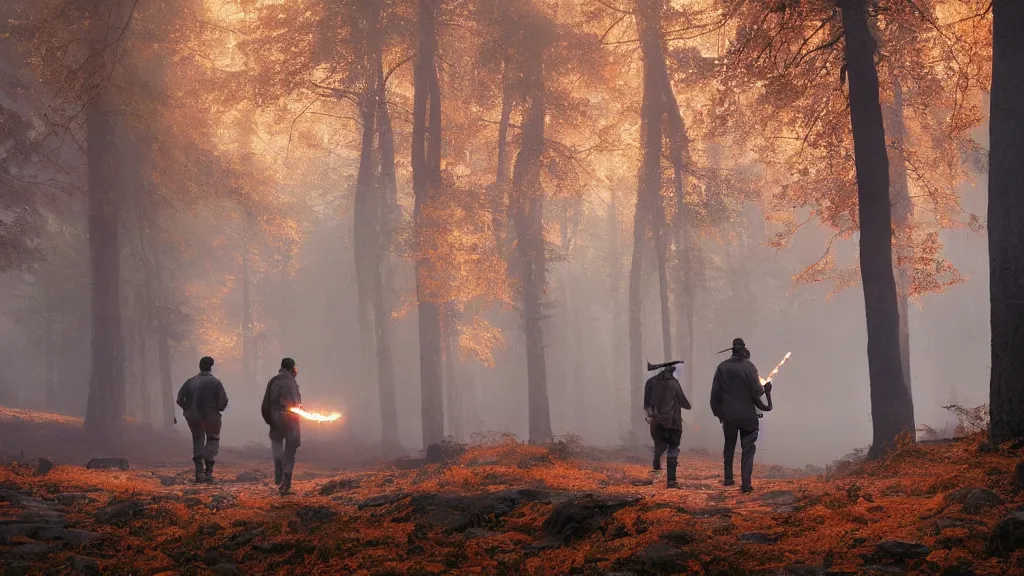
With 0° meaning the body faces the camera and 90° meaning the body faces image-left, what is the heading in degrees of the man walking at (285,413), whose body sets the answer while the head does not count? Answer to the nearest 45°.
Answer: approximately 225°

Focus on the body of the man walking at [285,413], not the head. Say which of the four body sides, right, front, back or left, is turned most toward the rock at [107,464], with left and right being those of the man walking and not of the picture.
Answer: left

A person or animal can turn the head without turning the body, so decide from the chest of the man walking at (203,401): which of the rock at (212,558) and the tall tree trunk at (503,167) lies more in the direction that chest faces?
the tall tree trunk

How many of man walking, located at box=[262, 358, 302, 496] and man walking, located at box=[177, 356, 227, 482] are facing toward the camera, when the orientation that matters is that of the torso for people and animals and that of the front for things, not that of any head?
0

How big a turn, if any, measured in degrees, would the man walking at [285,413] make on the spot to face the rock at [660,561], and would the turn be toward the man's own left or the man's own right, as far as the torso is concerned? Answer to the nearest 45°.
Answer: approximately 135° to the man's own right

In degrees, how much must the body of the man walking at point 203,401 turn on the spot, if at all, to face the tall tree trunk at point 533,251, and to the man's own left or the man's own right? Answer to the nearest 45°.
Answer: approximately 45° to the man's own right

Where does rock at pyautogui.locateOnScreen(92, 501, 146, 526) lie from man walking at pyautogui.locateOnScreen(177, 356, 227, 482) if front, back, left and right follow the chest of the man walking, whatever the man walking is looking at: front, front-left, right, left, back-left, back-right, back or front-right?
back

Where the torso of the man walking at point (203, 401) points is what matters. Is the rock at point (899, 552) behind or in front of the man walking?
behind

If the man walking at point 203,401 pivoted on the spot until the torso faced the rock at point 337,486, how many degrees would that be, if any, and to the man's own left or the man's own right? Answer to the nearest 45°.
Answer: approximately 135° to the man's own right

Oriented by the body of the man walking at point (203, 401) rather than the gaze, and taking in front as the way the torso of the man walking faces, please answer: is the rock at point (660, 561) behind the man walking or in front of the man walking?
behind

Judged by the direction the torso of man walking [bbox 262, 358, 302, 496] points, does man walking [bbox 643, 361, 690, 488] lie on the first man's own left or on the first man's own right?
on the first man's own right

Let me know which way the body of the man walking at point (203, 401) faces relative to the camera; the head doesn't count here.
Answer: away from the camera
